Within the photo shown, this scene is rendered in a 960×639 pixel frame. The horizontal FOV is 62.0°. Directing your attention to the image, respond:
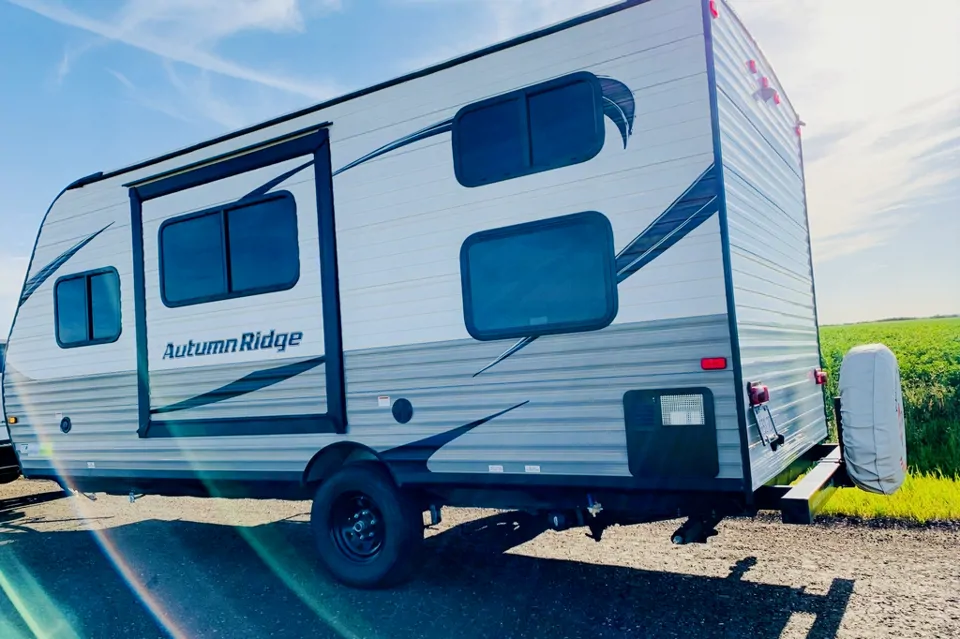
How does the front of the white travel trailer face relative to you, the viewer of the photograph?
facing away from the viewer and to the left of the viewer
